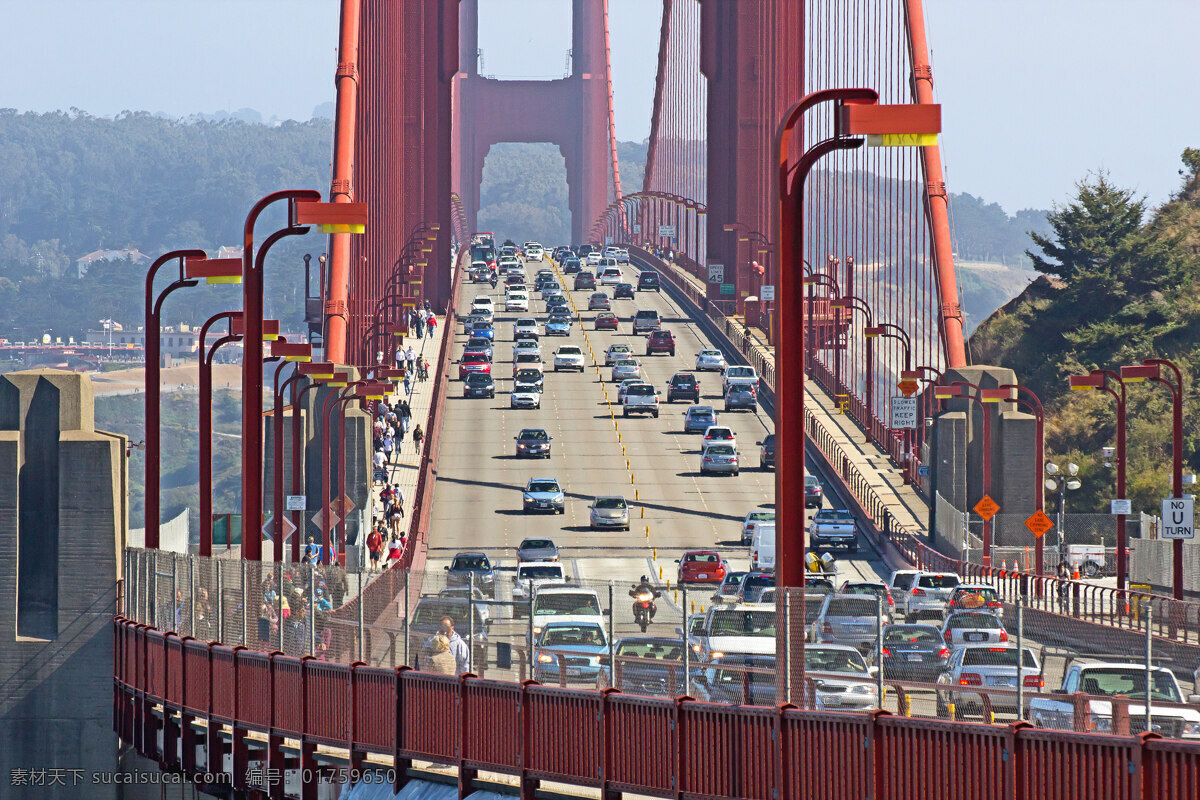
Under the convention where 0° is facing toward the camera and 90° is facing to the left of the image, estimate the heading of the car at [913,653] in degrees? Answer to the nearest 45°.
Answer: approximately 180°

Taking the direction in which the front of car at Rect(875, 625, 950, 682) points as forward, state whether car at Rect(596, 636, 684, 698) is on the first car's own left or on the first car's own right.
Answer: on the first car's own left

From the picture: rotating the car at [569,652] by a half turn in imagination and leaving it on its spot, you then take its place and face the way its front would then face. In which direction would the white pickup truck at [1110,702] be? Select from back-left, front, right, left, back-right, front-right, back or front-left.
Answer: back-right

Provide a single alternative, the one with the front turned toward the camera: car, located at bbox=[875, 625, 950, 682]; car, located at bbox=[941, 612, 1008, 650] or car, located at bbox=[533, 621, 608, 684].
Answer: car, located at bbox=[533, 621, 608, 684]

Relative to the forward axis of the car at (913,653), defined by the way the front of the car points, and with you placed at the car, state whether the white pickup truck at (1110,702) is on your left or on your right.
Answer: on your right

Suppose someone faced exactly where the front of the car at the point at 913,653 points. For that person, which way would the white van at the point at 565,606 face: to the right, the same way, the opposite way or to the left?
the opposite way

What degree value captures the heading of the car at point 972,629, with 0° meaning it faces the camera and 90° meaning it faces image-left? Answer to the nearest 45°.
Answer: approximately 180°

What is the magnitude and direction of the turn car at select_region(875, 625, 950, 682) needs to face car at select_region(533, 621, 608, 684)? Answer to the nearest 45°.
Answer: approximately 45° to its left

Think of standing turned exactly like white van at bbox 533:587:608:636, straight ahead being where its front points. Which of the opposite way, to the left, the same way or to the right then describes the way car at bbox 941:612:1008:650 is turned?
the opposite way
